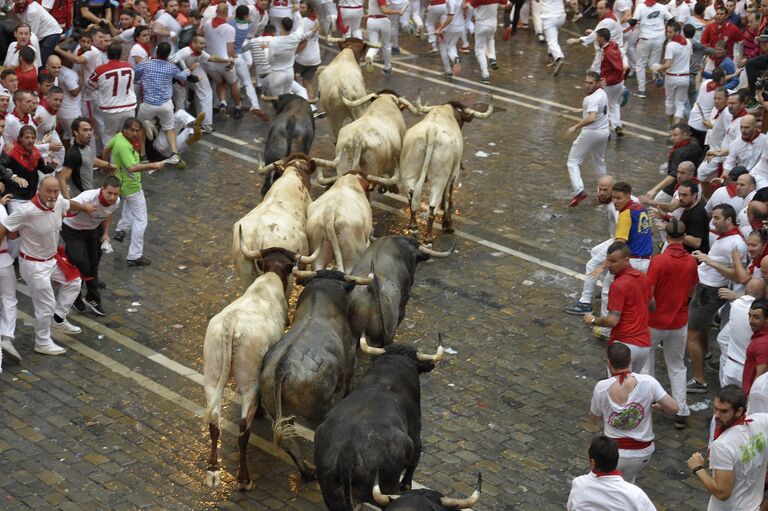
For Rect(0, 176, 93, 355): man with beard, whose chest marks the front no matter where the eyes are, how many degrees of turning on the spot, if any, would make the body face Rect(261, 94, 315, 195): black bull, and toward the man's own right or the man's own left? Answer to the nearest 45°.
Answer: approximately 90° to the man's own left

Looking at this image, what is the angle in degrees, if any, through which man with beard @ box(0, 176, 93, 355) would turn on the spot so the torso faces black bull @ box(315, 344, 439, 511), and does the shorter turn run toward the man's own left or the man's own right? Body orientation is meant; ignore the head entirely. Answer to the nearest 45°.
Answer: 0° — they already face it

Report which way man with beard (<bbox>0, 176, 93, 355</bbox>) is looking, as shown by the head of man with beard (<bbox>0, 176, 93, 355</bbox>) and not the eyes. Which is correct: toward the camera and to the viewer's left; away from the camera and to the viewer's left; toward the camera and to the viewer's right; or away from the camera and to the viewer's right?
toward the camera and to the viewer's right

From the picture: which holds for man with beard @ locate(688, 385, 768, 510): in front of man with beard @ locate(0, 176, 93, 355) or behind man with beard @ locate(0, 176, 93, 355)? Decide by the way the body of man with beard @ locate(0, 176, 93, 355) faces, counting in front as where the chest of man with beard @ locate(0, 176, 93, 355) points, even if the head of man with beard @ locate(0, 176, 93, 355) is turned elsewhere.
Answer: in front

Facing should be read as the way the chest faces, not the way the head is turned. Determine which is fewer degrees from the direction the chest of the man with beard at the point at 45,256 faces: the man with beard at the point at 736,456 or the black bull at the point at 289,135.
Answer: the man with beard

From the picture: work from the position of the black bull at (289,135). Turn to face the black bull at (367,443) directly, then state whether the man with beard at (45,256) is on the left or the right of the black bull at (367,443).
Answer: right

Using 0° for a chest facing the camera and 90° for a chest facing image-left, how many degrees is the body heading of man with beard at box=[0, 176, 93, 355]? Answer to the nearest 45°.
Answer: approximately 315°
